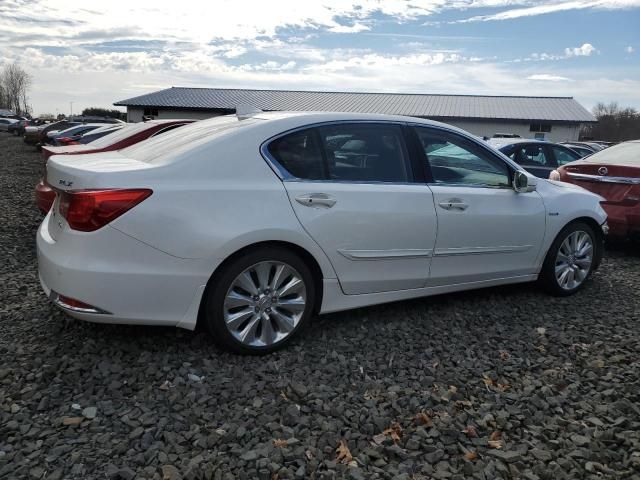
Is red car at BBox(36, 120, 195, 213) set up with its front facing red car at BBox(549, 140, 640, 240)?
no

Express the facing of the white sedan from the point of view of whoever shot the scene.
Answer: facing away from the viewer and to the right of the viewer

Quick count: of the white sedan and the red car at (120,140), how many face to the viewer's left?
0

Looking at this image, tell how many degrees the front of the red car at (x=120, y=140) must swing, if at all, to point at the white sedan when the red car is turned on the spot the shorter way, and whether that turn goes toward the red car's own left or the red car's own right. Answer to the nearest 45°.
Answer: approximately 135° to the red car's own right

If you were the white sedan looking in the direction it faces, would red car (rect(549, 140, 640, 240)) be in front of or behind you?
in front

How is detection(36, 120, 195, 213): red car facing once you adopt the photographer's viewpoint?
facing away from the viewer and to the right of the viewer

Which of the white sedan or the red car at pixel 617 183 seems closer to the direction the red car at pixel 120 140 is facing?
the red car

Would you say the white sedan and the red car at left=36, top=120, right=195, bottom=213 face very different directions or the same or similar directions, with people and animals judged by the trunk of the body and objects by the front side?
same or similar directions

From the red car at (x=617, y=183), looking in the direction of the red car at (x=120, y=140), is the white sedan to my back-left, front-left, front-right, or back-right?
front-left
